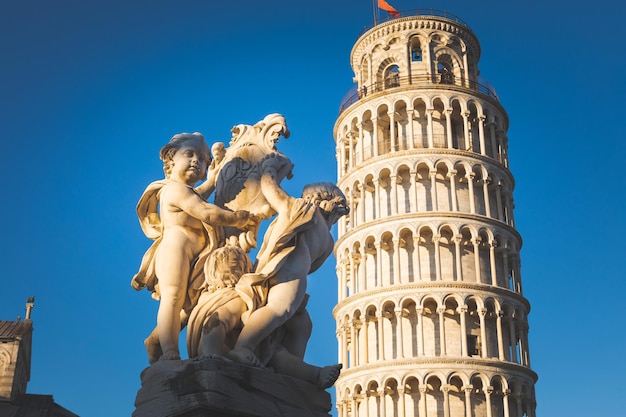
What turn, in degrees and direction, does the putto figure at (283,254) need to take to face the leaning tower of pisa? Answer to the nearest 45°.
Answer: approximately 90° to its left

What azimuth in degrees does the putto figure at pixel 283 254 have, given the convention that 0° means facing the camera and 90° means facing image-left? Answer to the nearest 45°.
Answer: approximately 270°

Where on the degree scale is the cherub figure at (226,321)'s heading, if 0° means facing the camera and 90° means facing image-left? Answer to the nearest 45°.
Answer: approximately 270°
